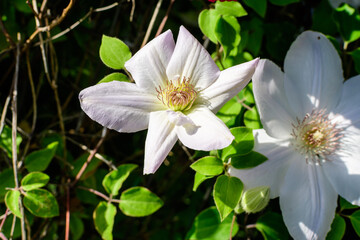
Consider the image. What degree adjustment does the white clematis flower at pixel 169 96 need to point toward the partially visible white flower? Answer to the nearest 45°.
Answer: approximately 135° to its left

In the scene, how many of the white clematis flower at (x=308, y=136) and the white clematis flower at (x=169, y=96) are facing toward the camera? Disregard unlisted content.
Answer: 2

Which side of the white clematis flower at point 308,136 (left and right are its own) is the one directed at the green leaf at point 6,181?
right

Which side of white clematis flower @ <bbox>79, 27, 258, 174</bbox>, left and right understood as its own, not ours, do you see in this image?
front
